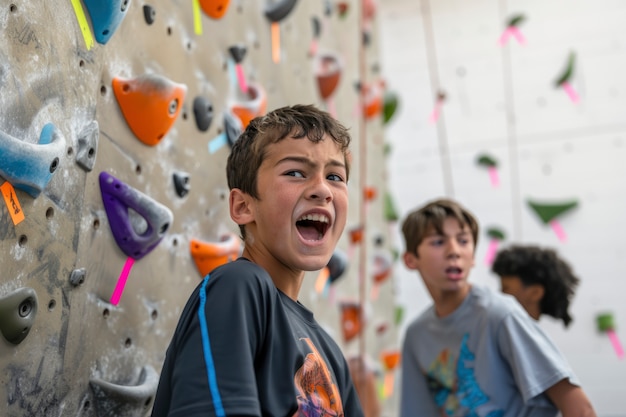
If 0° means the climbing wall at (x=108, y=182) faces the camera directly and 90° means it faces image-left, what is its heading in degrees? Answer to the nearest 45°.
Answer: approximately 315°

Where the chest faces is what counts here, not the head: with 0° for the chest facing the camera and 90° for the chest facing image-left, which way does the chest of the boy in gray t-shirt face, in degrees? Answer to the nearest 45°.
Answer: approximately 45°

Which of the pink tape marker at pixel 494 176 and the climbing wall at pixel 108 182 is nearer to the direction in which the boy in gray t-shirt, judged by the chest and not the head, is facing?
the climbing wall

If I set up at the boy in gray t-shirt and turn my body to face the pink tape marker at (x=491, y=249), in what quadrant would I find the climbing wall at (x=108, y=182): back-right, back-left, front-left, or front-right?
back-left

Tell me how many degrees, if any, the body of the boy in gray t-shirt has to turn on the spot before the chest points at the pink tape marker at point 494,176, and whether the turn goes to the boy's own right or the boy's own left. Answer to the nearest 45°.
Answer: approximately 135° to the boy's own right

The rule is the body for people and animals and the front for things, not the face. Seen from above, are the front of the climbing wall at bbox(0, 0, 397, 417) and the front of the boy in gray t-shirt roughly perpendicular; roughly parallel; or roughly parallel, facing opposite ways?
roughly perpendicular

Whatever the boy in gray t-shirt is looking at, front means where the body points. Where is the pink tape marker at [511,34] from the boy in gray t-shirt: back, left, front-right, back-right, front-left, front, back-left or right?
back-right
